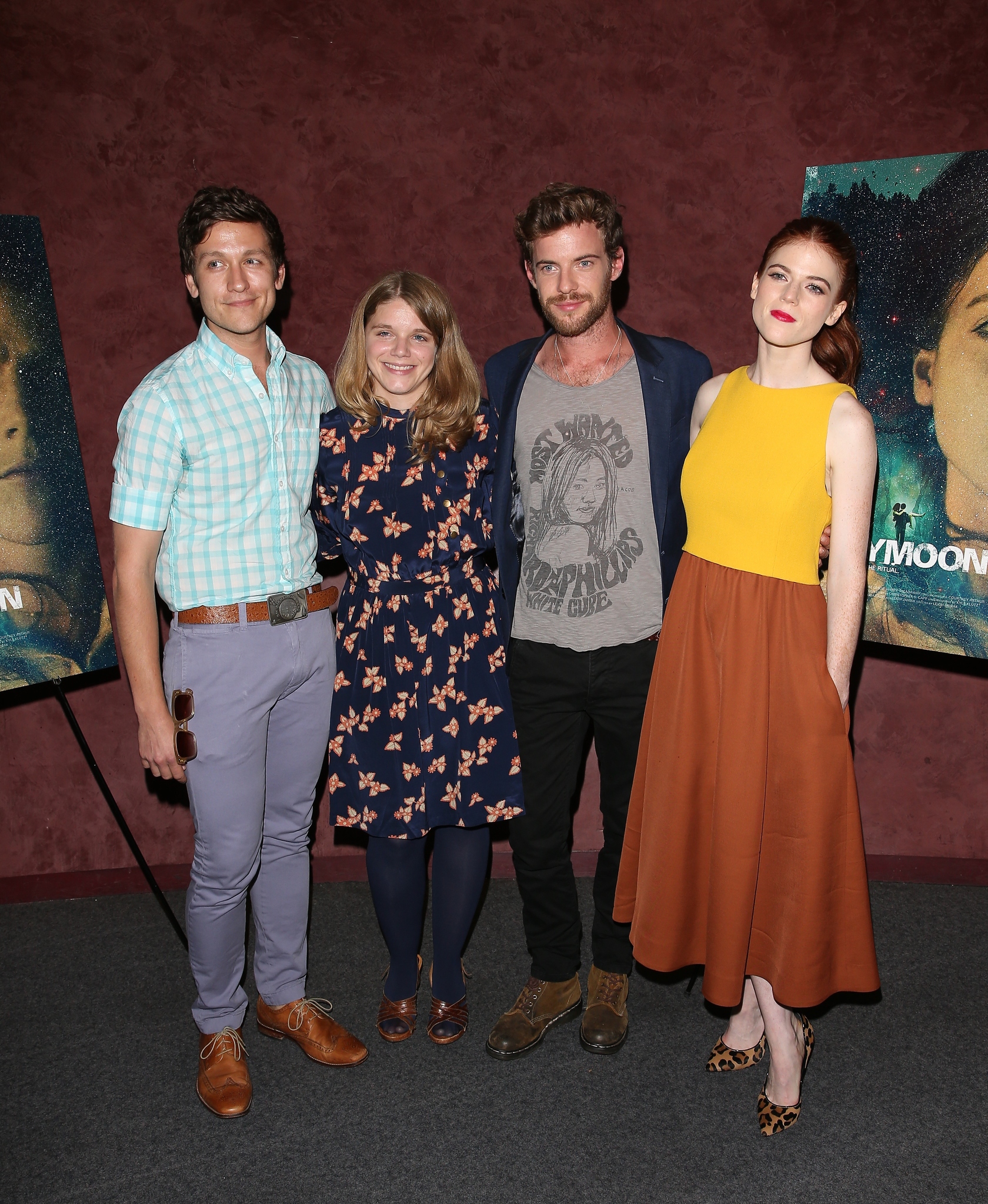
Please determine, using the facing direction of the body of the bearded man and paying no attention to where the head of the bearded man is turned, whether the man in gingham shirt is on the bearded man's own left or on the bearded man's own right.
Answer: on the bearded man's own right

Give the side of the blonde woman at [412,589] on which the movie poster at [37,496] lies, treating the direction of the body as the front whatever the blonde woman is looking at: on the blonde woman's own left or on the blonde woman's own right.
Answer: on the blonde woman's own right

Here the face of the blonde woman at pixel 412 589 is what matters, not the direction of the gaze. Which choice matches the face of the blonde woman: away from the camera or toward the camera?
toward the camera

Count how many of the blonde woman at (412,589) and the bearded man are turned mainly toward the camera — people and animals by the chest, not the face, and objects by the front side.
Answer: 2

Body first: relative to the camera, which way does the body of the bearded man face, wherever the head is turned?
toward the camera

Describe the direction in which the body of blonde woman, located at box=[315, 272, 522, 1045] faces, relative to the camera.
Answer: toward the camera

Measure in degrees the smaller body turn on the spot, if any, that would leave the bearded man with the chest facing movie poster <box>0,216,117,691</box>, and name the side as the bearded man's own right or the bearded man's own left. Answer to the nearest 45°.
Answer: approximately 90° to the bearded man's own right

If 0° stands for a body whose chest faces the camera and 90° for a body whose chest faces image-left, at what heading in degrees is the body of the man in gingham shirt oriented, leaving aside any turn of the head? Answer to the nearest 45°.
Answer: approximately 315°

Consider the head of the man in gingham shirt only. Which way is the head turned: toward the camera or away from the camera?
toward the camera

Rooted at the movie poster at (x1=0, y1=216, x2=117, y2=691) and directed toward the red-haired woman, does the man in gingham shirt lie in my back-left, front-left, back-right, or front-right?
front-right

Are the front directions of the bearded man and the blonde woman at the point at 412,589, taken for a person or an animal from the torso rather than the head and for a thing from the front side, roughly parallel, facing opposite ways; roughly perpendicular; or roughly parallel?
roughly parallel

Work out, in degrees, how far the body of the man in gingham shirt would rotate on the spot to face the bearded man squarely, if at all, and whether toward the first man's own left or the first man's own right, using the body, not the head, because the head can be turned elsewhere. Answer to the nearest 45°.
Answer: approximately 45° to the first man's own left
